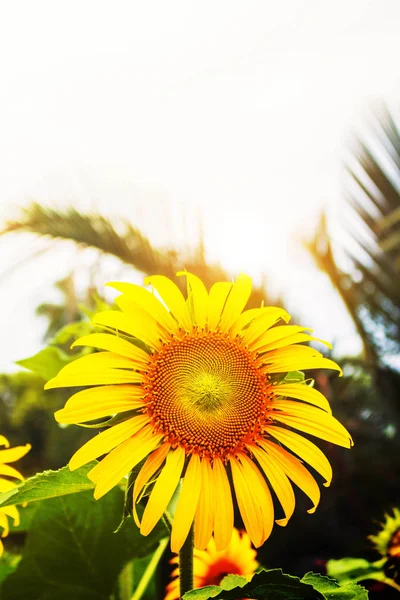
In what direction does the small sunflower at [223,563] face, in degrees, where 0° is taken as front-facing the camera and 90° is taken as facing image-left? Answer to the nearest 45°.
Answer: approximately 0°

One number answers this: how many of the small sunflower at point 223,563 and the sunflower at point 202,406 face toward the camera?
2

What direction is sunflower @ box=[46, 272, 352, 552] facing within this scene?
toward the camera
